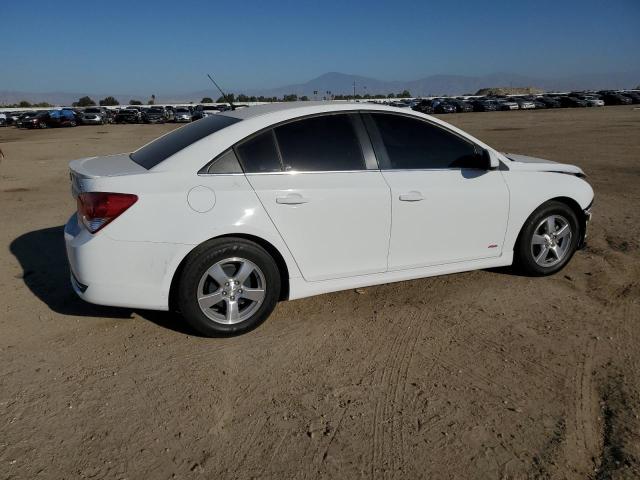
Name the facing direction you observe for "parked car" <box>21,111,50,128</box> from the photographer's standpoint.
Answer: facing the viewer and to the left of the viewer

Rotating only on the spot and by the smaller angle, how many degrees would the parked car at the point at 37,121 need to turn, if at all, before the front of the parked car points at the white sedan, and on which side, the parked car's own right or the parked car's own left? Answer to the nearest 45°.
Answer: approximately 45° to the parked car's own left

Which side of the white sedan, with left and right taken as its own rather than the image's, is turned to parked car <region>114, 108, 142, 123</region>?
left

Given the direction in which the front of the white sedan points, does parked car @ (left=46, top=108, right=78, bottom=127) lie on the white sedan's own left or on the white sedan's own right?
on the white sedan's own left

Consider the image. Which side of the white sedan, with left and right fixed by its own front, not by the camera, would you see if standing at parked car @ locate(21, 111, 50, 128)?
left

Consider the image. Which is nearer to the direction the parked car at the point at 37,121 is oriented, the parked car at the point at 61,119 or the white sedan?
the white sedan

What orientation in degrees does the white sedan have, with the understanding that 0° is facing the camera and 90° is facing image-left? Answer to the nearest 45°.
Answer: approximately 225°

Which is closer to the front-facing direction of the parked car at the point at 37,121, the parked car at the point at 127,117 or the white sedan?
the white sedan
